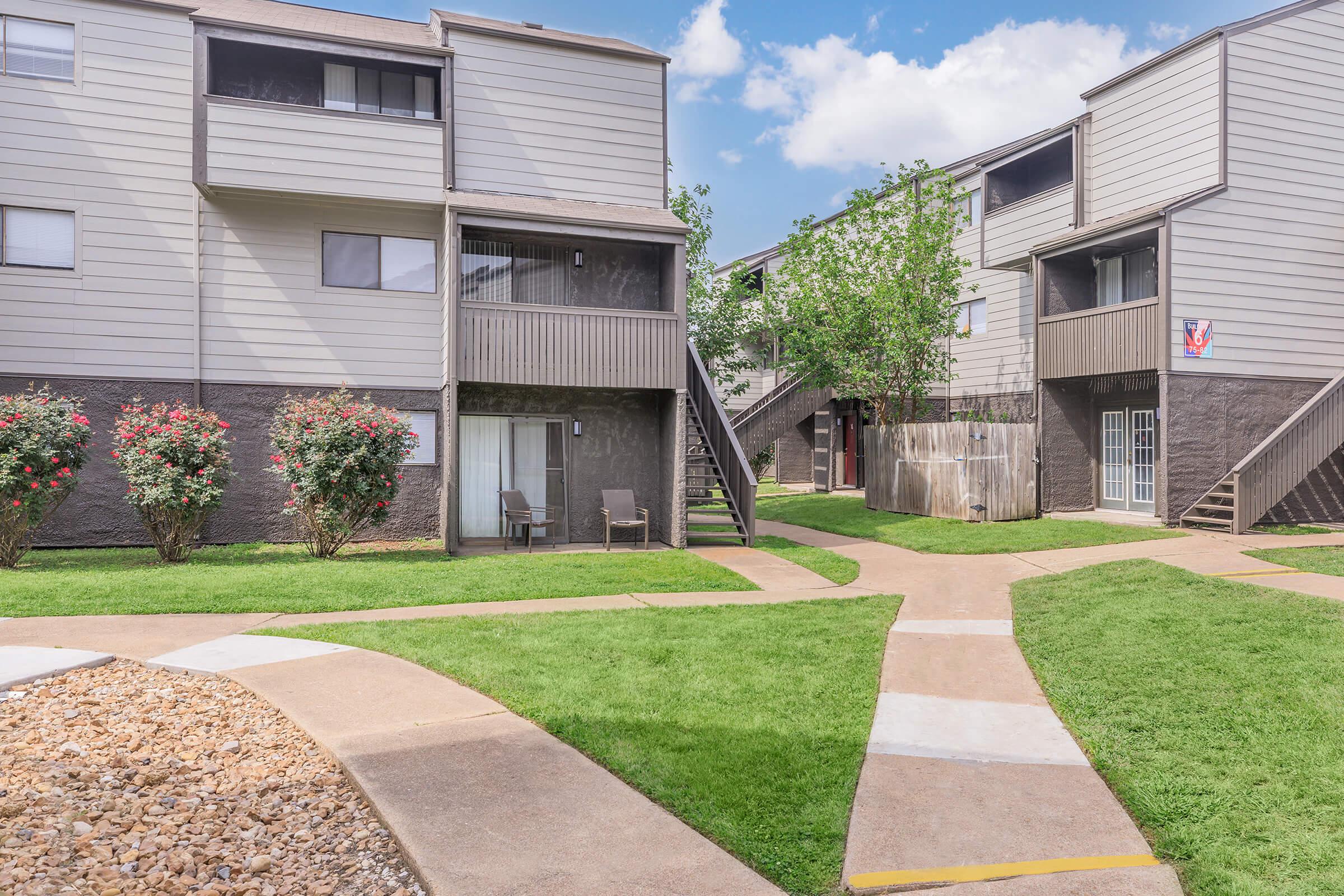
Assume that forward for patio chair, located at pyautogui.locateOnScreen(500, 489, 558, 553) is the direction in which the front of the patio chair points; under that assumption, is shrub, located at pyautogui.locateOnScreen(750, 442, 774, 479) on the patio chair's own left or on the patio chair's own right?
on the patio chair's own left

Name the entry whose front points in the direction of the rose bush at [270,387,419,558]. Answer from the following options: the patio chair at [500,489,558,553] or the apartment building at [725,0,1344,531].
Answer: the apartment building

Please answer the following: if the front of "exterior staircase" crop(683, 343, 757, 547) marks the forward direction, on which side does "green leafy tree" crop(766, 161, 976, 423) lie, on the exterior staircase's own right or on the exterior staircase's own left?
on the exterior staircase's own left

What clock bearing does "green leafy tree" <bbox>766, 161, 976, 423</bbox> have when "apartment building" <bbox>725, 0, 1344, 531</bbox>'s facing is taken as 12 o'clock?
The green leafy tree is roughly at 2 o'clock from the apartment building.

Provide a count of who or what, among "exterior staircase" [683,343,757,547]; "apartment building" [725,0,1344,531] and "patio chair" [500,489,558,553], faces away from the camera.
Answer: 0

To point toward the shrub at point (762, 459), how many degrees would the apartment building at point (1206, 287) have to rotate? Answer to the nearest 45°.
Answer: approximately 90° to its right

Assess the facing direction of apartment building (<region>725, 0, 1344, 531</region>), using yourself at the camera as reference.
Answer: facing the viewer and to the left of the viewer

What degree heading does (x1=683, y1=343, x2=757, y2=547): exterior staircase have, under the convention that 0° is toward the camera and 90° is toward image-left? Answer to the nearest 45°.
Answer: approximately 315°

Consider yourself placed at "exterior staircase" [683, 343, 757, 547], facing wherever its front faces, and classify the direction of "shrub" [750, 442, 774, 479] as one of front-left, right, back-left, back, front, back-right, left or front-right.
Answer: back-left

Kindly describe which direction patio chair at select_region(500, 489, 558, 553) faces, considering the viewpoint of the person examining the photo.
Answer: facing the viewer and to the right of the viewer

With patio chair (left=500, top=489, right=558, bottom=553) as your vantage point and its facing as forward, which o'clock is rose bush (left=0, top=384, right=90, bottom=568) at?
The rose bush is roughly at 4 o'clock from the patio chair.

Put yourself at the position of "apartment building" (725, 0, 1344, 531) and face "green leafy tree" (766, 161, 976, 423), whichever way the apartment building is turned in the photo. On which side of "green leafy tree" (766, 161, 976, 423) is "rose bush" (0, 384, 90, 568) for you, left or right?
left

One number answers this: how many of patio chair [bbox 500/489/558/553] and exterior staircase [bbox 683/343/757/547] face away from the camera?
0

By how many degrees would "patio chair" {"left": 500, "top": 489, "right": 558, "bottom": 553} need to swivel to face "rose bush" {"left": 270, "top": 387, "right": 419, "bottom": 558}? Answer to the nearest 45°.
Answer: approximately 90° to its right

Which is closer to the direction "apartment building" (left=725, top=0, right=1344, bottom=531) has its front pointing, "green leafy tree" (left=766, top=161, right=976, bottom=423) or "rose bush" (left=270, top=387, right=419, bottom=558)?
the rose bush

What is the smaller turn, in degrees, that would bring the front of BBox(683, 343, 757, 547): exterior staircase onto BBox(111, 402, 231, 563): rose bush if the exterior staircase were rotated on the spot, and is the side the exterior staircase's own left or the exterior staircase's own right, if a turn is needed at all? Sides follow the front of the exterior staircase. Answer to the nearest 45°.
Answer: approximately 90° to the exterior staircase's own right

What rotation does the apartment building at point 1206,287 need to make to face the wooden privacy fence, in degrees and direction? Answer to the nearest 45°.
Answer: approximately 45° to its right

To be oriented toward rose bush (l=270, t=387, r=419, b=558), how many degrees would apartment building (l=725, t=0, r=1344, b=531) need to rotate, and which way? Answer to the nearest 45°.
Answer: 0° — it already faces it

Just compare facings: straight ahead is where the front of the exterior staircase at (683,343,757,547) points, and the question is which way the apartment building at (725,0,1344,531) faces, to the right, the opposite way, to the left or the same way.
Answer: to the right
